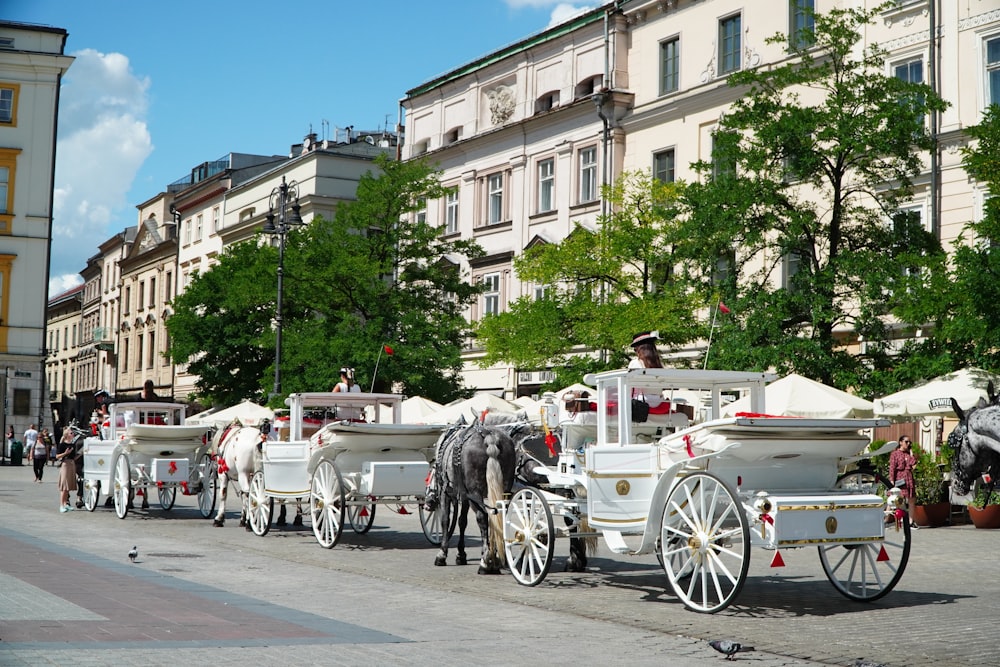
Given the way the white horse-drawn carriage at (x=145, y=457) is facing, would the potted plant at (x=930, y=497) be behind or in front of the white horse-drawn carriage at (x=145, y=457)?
behind

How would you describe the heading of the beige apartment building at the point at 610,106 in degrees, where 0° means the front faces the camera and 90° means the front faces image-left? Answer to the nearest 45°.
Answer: approximately 45°

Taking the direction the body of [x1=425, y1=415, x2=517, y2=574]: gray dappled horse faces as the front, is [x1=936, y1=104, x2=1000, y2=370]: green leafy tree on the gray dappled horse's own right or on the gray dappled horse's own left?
on the gray dappled horse's own right

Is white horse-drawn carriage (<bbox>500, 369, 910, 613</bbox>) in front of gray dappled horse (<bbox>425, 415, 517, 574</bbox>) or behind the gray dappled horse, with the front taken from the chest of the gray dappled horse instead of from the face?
behind

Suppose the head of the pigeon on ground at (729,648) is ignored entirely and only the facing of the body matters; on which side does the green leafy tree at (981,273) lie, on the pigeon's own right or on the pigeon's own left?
on the pigeon's own right

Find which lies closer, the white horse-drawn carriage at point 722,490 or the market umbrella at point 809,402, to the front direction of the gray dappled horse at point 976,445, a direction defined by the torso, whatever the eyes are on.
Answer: the white horse-drawn carriage

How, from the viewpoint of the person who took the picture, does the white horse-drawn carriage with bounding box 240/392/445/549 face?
facing away from the viewer and to the left of the viewer

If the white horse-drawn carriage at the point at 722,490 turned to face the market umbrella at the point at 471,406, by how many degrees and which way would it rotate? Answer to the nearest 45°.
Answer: approximately 45° to its right

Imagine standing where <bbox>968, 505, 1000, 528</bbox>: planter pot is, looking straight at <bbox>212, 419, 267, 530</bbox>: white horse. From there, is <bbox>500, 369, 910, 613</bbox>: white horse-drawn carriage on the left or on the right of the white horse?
left

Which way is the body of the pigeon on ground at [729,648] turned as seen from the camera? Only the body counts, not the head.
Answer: to the viewer's left

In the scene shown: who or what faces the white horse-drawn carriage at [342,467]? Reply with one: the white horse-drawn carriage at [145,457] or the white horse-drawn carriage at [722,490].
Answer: the white horse-drawn carriage at [722,490]

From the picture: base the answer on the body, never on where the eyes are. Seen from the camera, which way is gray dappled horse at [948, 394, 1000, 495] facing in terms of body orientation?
to the viewer's left

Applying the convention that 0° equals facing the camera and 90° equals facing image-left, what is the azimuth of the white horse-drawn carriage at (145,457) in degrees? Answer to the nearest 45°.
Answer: approximately 135°

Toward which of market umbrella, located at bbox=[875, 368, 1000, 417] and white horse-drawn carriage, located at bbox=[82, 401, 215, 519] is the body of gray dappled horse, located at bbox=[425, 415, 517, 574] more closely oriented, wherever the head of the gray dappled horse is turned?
the white horse-drawn carriage

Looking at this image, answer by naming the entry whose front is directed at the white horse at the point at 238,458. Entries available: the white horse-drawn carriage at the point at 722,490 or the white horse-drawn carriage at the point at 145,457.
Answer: the white horse-drawn carriage at the point at 722,490

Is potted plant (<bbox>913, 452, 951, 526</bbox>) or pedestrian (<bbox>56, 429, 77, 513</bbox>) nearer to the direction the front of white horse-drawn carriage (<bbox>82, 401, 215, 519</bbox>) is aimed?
the pedestrian

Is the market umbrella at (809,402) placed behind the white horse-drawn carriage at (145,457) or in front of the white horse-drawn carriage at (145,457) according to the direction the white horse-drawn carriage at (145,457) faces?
behind

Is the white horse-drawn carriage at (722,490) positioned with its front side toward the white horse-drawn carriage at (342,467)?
yes
